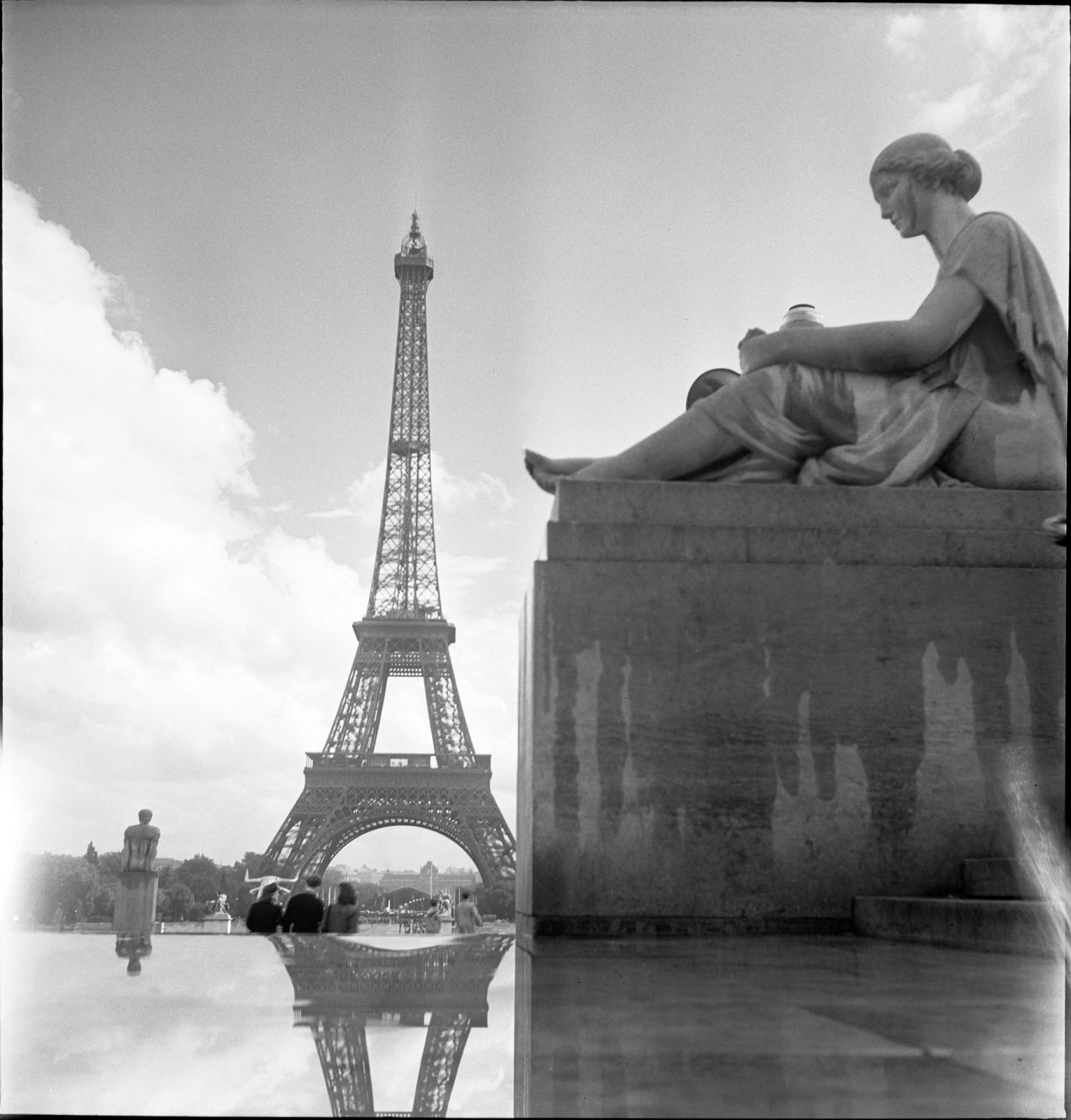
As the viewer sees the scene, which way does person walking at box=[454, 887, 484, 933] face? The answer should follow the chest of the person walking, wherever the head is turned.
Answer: away from the camera

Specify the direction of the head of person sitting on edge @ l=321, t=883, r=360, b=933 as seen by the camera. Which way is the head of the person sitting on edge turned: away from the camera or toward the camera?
away from the camera

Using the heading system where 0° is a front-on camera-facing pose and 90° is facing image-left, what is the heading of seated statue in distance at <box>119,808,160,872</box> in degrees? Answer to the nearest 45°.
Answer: approximately 180°

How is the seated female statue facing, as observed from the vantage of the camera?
facing to the left of the viewer

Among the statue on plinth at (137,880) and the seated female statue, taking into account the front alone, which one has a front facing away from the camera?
the statue on plinth

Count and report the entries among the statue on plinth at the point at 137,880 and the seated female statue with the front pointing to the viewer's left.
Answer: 1
